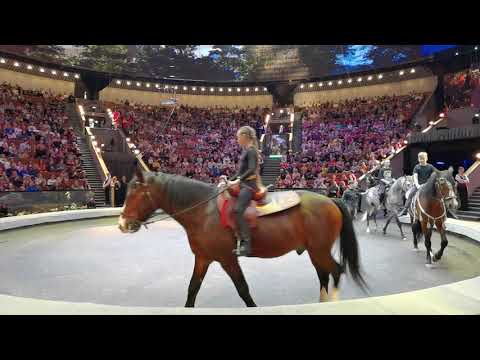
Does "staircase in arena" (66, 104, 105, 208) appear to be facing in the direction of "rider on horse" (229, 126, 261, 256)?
yes

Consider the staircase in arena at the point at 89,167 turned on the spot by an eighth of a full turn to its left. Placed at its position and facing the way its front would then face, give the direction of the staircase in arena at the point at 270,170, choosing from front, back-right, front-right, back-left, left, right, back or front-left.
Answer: front-left

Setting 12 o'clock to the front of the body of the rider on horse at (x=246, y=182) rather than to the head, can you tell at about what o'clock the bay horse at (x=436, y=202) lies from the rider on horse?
The bay horse is roughly at 5 o'clock from the rider on horse.

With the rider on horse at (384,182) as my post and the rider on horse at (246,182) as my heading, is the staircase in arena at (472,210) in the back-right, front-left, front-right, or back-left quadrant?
back-left

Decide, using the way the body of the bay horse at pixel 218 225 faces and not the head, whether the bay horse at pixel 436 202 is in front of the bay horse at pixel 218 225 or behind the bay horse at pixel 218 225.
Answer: behind

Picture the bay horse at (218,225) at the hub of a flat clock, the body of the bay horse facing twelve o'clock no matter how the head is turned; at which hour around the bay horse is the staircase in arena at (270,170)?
The staircase in arena is roughly at 3 o'clock from the bay horse.

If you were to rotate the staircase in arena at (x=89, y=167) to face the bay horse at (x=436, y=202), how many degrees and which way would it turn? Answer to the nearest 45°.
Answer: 0° — it already faces it

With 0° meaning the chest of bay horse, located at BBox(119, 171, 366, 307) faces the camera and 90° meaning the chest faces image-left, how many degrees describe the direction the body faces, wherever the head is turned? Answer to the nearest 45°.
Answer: approximately 90°

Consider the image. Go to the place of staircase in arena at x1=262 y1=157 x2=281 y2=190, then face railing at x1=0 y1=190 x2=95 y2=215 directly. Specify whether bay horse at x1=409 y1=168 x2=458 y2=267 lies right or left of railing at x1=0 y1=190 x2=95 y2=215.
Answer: left

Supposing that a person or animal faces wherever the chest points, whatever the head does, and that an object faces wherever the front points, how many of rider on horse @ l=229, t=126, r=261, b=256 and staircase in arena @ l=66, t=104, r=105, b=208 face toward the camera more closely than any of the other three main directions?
1

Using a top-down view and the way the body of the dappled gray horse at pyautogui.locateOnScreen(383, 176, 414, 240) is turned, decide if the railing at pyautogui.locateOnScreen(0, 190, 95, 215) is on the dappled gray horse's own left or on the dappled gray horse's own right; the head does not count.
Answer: on the dappled gray horse's own right

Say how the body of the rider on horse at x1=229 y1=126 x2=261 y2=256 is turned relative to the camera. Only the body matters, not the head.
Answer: to the viewer's left

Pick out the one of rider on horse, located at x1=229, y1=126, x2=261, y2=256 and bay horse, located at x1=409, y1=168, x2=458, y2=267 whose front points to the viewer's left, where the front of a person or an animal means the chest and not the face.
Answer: the rider on horse

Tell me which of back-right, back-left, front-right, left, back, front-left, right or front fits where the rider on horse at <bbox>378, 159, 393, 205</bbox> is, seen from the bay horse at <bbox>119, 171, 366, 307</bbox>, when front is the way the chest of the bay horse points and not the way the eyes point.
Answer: back-right

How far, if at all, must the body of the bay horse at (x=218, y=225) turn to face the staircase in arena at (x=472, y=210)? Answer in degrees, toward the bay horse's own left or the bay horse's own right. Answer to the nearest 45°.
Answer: approximately 135° to the bay horse's own right

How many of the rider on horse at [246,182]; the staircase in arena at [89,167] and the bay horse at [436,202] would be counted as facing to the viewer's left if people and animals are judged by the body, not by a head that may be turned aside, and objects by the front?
1

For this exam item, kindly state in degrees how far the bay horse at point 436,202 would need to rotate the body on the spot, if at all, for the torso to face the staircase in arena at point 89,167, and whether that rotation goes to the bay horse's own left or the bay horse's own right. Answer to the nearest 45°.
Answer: approximately 135° to the bay horse's own right

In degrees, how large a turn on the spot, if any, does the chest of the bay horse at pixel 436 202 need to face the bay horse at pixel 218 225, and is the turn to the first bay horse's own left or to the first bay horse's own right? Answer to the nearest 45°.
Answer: approximately 90° to the first bay horse's own right

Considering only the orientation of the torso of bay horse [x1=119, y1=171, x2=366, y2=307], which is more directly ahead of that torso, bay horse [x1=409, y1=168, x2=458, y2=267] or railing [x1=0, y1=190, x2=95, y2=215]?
the railing

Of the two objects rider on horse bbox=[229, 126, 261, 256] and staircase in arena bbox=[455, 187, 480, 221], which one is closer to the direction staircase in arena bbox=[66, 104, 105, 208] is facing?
the rider on horse
